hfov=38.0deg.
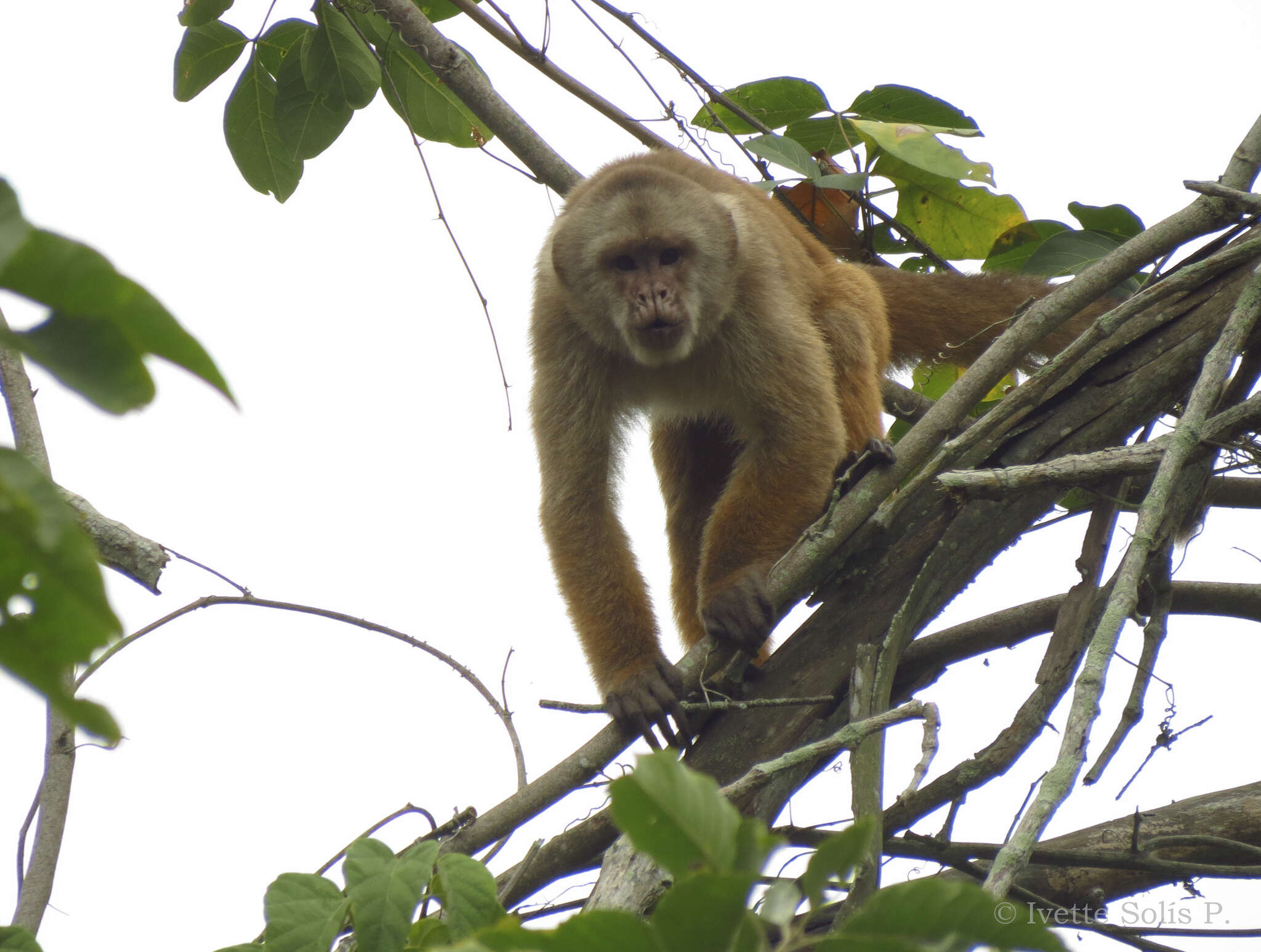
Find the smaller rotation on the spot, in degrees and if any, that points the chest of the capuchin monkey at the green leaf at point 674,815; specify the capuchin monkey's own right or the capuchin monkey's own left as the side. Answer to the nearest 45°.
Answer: approximately 45° to the capuchin monkey's own left

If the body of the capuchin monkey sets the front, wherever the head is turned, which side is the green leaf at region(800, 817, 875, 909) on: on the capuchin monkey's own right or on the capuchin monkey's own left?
on the capuchin monkey's own left

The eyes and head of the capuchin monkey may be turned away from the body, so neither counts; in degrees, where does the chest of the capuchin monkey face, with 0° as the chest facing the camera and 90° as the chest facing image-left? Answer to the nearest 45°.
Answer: approximately 45°
